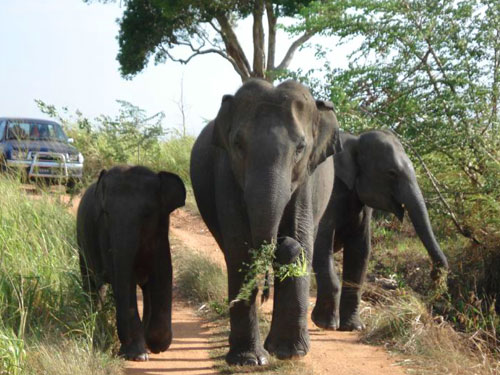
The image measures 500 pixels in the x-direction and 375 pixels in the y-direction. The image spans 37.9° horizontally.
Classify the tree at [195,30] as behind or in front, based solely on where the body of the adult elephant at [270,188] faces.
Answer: behind

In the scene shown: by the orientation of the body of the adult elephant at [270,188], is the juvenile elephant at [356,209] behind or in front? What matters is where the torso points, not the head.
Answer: behind

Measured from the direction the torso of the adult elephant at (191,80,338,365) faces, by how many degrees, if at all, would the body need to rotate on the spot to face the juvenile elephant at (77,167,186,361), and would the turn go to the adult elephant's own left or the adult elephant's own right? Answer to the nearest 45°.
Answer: approximately 135° to the adult elephant's own right

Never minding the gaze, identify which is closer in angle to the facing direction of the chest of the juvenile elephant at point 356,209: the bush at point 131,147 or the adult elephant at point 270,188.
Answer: the adult elephant

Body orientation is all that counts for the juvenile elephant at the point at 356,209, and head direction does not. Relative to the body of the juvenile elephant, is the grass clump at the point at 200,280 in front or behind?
behind

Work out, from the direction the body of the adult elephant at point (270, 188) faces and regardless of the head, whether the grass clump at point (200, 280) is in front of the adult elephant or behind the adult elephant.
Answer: behind

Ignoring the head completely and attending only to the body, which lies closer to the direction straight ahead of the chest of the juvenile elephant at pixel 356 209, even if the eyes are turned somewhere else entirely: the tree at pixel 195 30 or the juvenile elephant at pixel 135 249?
the juvenile elephant

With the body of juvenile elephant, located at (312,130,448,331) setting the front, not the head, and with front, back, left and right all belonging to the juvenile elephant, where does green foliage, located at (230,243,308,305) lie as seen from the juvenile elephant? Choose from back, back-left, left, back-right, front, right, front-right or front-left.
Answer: front-right

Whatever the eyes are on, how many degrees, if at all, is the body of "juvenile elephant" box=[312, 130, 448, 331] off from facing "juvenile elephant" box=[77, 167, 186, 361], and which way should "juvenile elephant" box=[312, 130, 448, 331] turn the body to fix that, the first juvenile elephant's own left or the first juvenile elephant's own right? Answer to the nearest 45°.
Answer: approximately 90° to the first juvenile elephant's own right

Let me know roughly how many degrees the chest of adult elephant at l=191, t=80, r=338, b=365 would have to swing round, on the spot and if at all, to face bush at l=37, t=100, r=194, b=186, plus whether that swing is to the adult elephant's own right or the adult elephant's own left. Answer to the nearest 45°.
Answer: approximately 180°

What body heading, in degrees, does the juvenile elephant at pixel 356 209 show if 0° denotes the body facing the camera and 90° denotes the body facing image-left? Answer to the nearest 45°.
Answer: approximately 315°
